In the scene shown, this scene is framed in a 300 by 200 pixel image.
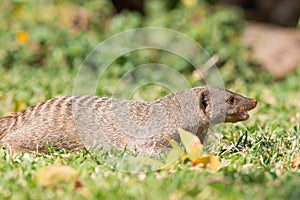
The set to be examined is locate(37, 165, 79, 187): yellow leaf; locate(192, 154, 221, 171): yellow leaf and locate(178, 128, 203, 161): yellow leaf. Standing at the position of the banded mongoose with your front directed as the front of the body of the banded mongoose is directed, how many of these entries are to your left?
0

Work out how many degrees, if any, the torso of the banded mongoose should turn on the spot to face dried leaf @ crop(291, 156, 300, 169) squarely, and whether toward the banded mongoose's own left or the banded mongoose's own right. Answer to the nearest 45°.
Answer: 0° — it already faces it

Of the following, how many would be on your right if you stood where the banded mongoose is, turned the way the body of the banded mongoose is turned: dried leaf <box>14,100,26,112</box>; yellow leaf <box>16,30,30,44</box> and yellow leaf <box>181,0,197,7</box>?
0

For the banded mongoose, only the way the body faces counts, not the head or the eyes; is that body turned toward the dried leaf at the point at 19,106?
no

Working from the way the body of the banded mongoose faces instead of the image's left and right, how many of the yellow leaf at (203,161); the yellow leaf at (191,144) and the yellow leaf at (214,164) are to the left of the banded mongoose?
0

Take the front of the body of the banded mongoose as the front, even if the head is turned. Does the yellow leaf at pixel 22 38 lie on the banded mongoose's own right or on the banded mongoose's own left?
on the banded mongoose's own left

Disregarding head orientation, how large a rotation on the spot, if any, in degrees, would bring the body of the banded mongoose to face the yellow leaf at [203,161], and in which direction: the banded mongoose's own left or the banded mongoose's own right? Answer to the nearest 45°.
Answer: approximately 45° to the banded mongoose's own right

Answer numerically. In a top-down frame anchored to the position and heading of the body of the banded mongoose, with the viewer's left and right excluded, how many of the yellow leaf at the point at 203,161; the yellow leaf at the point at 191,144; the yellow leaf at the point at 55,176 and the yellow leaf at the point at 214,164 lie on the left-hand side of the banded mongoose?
0

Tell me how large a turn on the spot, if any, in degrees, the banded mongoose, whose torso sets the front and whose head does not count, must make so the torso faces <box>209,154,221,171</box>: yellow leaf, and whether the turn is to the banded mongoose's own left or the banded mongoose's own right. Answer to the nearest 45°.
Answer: approximately 45° to the banded mongoose's own right

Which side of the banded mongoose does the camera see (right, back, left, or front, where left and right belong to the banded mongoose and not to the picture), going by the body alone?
right

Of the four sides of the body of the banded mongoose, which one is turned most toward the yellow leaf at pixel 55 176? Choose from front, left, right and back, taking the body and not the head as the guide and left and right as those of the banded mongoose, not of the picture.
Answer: right

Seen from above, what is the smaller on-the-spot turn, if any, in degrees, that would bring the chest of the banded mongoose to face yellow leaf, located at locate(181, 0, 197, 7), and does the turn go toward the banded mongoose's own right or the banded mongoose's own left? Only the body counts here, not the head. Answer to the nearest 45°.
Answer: approximately 90° to the banded mongoose's own left
